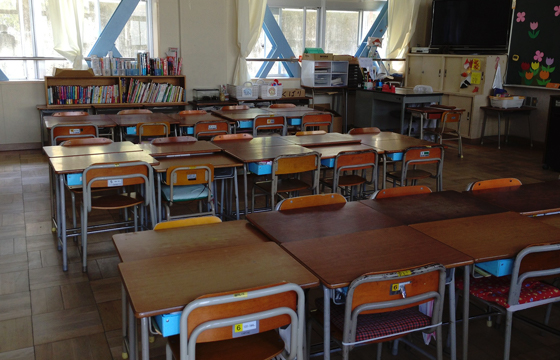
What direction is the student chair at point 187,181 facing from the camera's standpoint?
away from the camera

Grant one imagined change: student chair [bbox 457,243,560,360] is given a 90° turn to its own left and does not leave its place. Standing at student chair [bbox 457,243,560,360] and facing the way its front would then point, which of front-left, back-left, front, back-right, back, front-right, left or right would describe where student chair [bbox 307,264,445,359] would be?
front

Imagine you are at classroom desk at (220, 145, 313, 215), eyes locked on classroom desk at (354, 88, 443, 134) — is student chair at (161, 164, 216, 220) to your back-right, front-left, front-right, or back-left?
back-left

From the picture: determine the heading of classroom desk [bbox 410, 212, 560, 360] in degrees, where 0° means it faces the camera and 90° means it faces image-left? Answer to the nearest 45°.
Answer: approximately 315°

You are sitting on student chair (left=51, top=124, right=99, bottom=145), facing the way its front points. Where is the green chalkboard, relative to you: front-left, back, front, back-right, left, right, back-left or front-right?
right

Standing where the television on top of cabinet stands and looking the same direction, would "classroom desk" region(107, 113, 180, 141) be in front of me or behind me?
in front

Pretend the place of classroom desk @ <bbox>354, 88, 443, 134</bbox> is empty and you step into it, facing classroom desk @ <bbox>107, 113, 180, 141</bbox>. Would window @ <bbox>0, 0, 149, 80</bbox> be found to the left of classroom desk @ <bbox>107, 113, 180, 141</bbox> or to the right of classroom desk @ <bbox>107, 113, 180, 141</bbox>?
right

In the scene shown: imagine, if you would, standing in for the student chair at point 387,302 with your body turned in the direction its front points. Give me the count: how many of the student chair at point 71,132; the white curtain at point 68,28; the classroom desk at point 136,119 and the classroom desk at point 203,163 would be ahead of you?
4

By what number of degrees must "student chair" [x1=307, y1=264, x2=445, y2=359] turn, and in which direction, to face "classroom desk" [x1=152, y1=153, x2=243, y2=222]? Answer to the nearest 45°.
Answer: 0° — it already faces it
